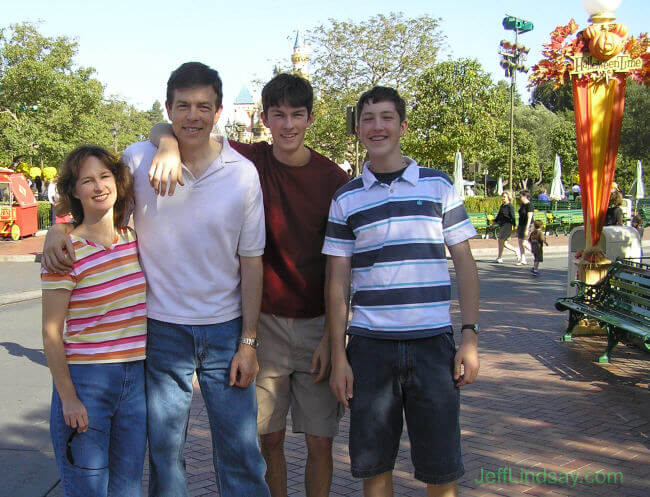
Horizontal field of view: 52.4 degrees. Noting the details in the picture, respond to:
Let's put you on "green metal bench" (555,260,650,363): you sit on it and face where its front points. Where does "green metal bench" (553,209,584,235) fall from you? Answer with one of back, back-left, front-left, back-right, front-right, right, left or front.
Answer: back-right

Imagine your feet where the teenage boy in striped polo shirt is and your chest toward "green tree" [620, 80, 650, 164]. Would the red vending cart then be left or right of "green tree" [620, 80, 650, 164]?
left

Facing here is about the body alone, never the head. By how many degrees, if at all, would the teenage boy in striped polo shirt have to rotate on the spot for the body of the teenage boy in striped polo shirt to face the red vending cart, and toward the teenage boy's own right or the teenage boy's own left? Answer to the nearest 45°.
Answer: approximately 135° to the teenage boy's own right

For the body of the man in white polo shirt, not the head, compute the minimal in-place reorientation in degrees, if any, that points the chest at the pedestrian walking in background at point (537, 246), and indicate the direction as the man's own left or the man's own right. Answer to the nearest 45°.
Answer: approximately 135° to the man's own left

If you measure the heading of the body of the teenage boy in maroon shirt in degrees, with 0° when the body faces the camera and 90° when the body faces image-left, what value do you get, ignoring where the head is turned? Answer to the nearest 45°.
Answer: approximately 0°

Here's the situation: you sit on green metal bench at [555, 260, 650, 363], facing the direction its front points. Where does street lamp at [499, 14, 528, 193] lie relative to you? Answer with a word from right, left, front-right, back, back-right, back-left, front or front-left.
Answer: back-right

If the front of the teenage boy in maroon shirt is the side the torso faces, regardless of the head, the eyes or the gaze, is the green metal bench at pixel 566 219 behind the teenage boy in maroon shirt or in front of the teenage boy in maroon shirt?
behind

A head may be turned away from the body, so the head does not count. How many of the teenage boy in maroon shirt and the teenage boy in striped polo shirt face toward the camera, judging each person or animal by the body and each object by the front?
2

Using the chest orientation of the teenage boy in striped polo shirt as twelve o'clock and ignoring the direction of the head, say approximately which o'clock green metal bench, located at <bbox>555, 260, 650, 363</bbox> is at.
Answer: The green metal bench is roughly at 7 o'clock from the teenage boy in striped polo shirt.

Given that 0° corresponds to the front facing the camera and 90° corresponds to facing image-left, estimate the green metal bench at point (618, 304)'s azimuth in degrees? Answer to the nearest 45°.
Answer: approximately 45°
